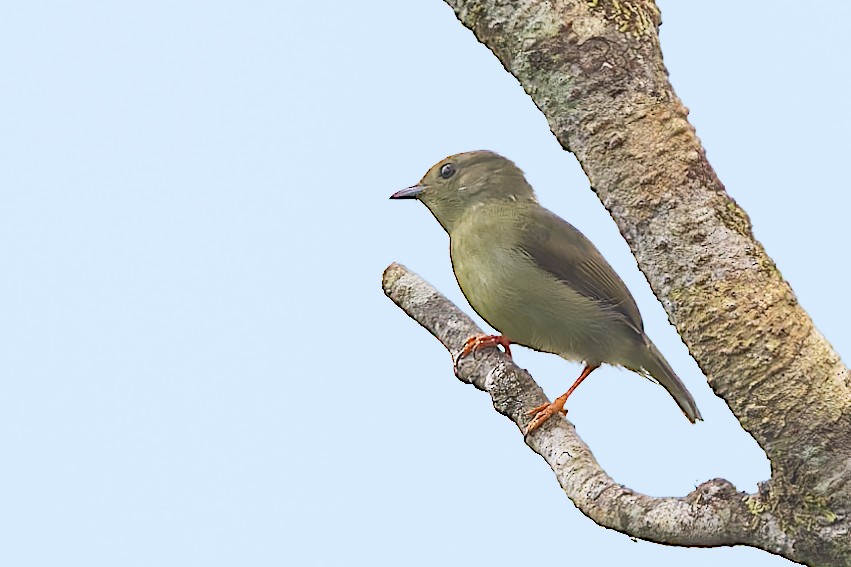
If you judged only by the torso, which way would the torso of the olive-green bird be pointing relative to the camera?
to the viewer's left
